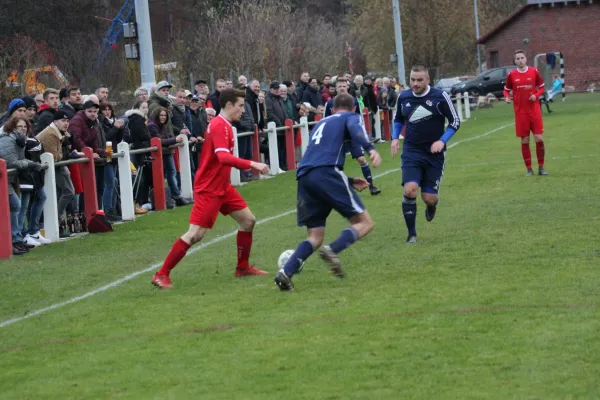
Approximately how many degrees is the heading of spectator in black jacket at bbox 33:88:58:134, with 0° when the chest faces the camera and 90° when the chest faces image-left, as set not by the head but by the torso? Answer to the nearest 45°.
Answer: approximately 315°

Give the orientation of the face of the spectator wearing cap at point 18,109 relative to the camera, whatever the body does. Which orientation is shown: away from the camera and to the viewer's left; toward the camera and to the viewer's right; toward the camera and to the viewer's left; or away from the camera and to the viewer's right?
toward the camera and to the viewer's right

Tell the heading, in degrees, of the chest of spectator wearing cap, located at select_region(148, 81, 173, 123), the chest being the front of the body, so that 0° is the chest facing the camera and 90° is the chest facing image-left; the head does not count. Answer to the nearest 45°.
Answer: approximately 315°

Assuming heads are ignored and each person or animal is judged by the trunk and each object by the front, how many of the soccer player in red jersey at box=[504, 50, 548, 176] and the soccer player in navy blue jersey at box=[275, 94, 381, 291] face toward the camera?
1

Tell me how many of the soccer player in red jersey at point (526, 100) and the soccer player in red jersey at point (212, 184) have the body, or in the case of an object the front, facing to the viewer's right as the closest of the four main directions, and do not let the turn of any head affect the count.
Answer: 1

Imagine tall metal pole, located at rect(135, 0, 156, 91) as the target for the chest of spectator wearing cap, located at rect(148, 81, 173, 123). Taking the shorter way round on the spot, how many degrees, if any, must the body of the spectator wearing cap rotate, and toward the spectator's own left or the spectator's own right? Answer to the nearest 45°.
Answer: approximately 135° to the spectator's own left

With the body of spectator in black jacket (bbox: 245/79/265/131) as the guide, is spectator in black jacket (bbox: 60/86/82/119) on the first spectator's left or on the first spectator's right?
on the first spectator's right

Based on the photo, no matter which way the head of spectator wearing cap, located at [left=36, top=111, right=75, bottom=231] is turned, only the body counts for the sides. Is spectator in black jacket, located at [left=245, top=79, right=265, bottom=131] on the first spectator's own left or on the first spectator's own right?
on the first spectator's own left

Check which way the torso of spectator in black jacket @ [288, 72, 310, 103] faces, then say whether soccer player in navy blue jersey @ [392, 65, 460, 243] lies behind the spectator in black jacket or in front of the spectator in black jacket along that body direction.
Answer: in front

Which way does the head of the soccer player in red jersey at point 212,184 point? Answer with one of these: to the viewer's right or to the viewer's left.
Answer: to the viewer's right
